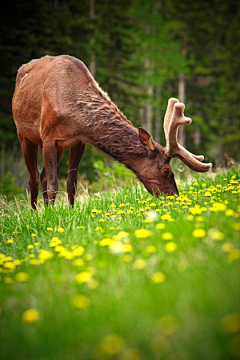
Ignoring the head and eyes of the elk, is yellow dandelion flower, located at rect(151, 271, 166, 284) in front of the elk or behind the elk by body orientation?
in front

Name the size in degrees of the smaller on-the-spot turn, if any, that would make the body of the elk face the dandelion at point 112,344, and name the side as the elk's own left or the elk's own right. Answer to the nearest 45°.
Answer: approximately 45° to the elk's own right

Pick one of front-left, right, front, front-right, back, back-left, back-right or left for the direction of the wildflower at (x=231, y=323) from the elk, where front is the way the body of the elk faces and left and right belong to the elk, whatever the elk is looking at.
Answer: front-right

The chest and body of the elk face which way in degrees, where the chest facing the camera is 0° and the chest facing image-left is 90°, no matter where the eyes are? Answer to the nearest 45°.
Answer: approximately 315°
